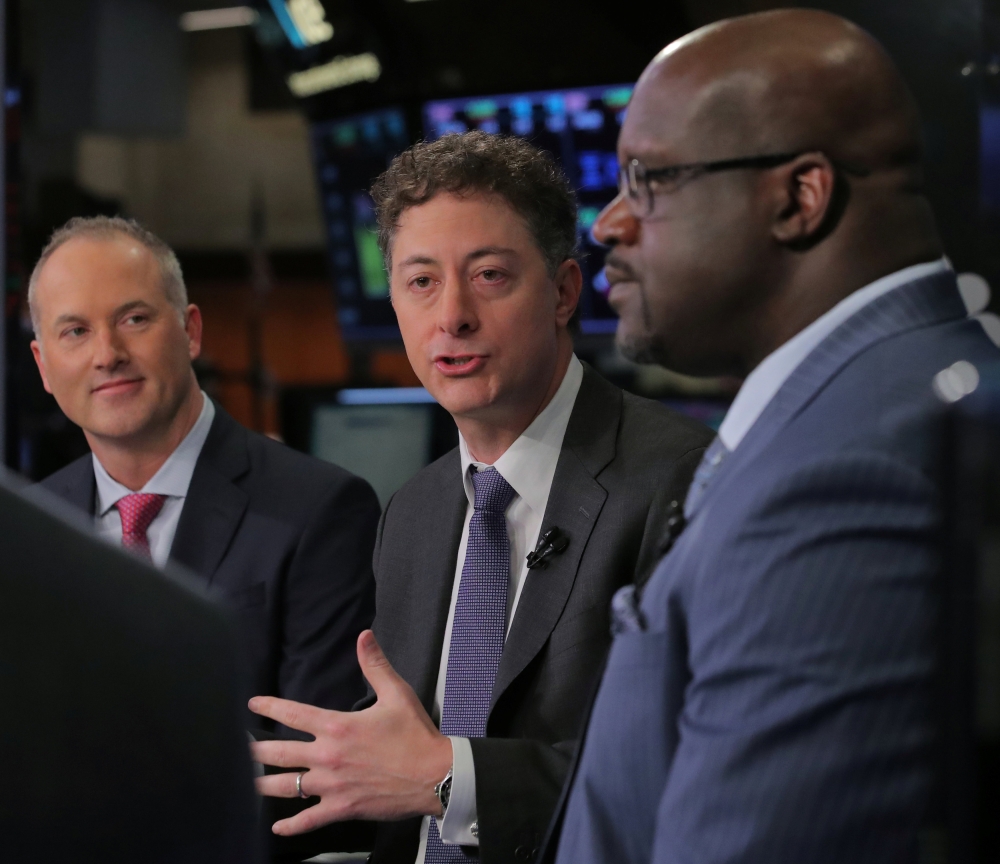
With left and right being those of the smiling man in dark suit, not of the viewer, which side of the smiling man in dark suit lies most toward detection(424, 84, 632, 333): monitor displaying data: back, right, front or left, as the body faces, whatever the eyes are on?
back

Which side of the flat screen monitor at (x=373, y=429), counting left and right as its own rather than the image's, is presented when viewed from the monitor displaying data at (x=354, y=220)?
back

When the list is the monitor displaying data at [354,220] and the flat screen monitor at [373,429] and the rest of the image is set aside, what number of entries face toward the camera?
2

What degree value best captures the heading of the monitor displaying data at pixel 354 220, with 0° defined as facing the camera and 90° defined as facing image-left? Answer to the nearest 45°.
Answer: approximately 0°

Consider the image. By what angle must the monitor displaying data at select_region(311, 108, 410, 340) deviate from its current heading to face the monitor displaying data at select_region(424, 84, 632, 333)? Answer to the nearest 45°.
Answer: approximately 45° to its left

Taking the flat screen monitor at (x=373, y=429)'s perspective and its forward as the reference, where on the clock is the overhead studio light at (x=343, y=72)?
The overhead studio light is roughly at 6 o'clock from the flat screen monitor.

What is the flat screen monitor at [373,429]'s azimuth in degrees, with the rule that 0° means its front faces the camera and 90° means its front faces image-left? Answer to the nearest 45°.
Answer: approximately 0°

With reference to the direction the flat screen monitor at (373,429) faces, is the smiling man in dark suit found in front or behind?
in front

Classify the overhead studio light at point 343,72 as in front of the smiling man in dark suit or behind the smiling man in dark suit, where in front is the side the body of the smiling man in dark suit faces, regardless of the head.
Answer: behind

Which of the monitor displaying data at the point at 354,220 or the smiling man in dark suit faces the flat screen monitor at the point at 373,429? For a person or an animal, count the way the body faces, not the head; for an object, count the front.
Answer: the monitor displaying data
